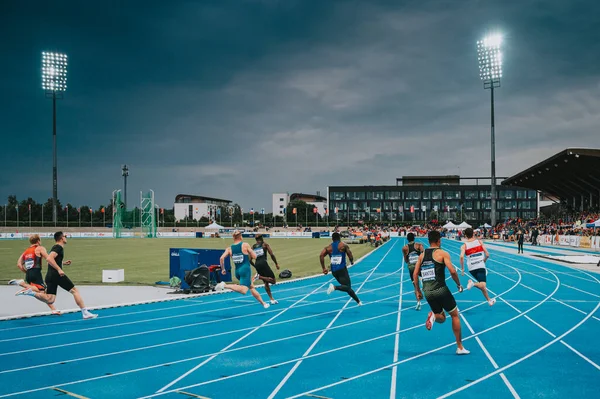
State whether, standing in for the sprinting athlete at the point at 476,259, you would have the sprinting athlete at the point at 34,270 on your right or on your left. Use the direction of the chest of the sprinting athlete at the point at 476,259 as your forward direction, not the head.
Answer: on your left

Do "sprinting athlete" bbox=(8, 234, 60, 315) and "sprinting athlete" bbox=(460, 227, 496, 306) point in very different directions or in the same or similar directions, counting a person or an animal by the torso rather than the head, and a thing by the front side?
same or similar directions

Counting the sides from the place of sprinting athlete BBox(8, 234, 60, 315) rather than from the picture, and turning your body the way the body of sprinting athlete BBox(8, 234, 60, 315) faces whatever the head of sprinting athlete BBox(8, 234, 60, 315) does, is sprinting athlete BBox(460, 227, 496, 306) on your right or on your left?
on your right

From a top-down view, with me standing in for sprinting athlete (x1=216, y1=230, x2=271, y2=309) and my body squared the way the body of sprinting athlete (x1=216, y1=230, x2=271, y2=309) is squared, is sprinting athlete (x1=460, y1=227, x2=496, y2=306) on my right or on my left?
on my right

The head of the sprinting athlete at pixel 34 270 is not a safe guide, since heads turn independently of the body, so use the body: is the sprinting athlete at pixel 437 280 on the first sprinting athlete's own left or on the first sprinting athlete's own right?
on the first sprinting athlete's own right

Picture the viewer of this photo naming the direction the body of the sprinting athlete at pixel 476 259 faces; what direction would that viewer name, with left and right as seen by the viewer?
facing away from the viewer

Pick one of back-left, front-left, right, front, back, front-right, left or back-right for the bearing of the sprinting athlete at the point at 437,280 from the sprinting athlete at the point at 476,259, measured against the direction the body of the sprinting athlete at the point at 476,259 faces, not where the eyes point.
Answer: back

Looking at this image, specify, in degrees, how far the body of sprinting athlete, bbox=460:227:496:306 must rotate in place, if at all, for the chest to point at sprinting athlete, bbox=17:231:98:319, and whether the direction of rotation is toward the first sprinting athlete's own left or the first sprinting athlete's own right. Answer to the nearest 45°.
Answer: approximately 135° to the first sprinting athlete's own left
